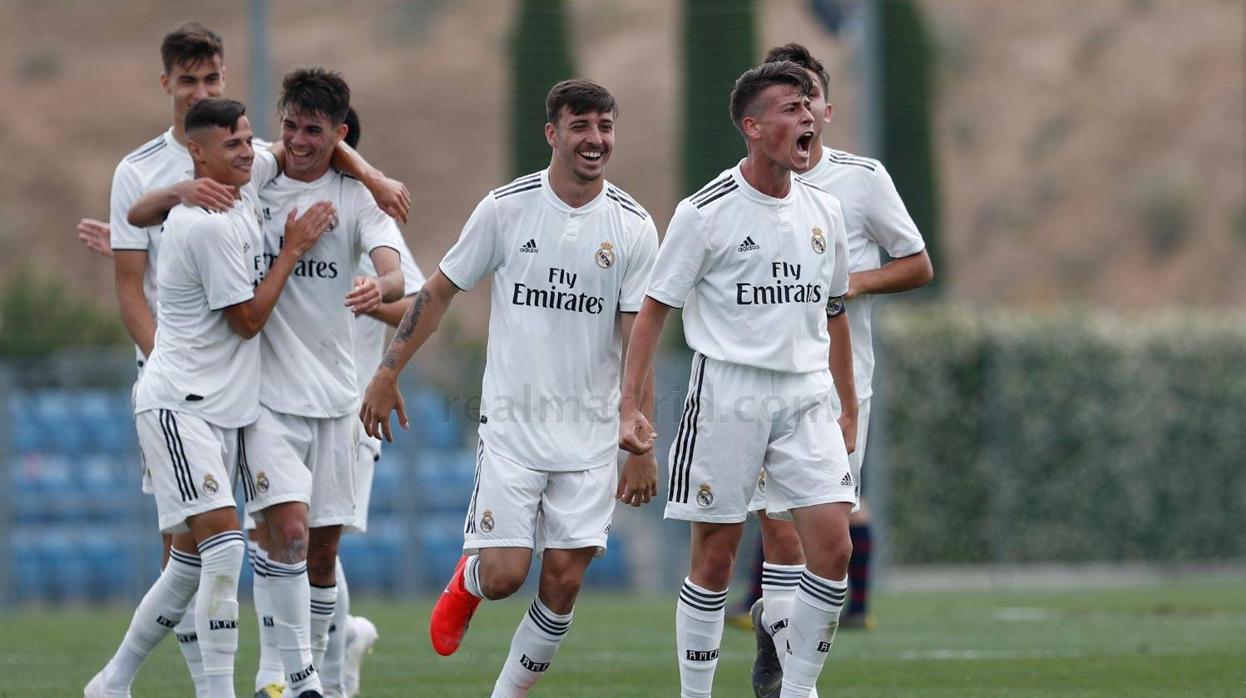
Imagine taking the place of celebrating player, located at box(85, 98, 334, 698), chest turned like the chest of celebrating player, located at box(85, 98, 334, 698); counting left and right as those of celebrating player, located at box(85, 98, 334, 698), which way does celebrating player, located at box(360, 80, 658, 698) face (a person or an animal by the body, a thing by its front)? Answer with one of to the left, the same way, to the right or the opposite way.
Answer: to the right

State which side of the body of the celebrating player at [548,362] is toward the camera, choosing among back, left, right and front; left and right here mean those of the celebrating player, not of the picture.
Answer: front

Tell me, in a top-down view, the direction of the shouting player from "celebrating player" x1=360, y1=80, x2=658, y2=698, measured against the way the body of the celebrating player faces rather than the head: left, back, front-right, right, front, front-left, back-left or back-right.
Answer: left

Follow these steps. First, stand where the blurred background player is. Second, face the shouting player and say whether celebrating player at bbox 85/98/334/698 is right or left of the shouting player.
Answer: right

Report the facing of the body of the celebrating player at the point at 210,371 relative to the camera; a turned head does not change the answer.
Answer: to the viewer's right

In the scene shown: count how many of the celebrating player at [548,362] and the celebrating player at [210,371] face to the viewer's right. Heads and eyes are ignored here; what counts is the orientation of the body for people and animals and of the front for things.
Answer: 1

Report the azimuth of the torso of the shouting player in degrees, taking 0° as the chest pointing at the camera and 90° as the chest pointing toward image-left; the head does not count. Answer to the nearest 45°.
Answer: approximately 315°

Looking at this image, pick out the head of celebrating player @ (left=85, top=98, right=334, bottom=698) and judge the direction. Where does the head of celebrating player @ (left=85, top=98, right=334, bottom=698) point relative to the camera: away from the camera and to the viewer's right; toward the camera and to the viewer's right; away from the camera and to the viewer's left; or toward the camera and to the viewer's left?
toward the camera and to the viewer's right

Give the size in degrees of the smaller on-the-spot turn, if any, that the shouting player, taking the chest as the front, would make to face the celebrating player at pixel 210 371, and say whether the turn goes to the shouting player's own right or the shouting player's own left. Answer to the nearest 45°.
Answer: approximately 135° to the shouting player's own right
